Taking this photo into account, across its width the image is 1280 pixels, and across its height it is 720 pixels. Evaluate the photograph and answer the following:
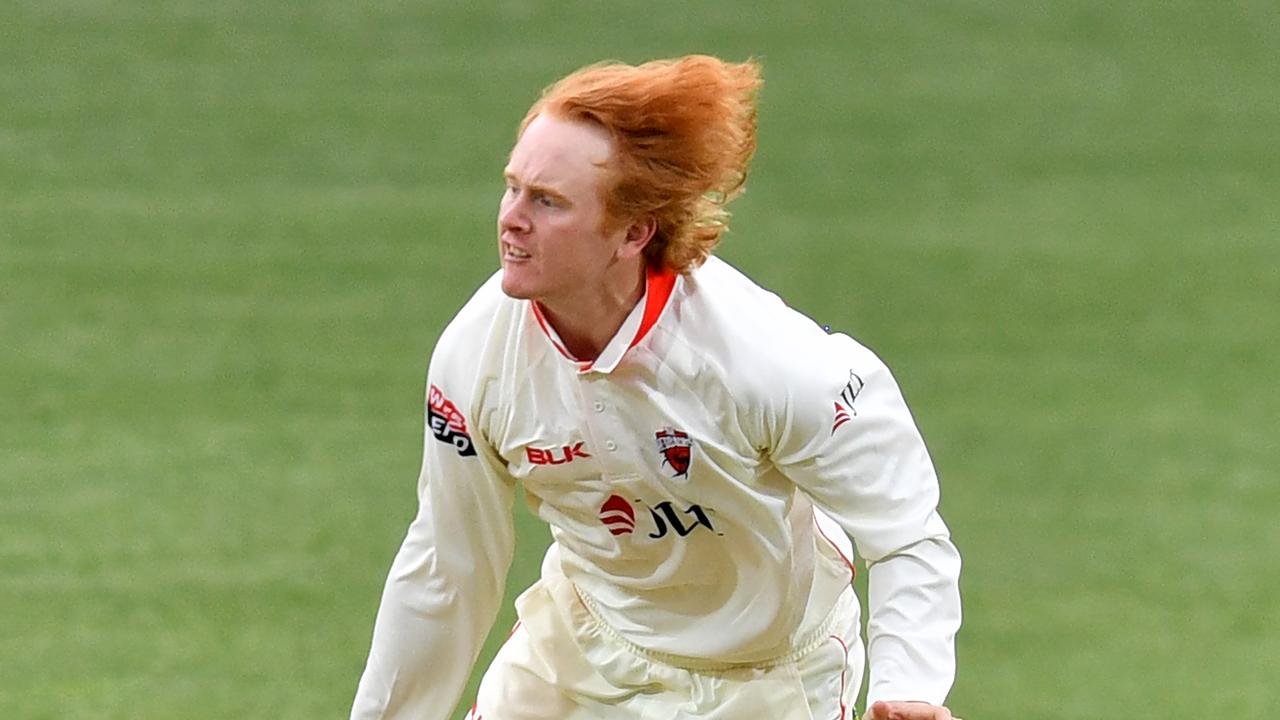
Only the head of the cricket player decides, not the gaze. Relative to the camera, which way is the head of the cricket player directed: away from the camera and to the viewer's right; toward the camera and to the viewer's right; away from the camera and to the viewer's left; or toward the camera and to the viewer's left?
toward the camera and to the viewer's left

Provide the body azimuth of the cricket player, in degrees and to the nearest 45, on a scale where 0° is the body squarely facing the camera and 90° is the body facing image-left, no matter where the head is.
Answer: approximately 45°
